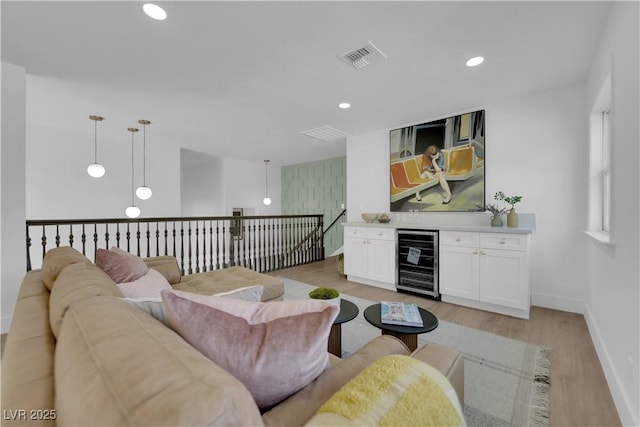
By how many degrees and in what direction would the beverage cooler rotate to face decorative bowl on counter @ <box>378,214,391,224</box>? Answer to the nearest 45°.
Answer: approximately 90° to its right

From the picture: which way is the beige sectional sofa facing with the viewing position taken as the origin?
facing away from the viewer and to the right of the viewer

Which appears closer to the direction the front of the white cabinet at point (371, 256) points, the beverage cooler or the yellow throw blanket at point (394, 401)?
the yellow throw blanket

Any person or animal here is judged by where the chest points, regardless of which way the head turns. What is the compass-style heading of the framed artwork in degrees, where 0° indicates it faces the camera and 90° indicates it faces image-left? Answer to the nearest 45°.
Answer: approximately 45°

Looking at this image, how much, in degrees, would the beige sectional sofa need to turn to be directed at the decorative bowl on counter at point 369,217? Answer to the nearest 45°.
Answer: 0° — it already faces it

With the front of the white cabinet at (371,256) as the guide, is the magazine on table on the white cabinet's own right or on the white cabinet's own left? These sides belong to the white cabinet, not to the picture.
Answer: on the white cabinet's own left

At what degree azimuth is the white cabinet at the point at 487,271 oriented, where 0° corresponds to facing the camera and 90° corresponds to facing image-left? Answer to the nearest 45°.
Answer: approximately 45°

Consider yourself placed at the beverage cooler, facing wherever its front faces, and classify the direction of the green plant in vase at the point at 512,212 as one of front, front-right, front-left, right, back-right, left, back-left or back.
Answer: back-left
